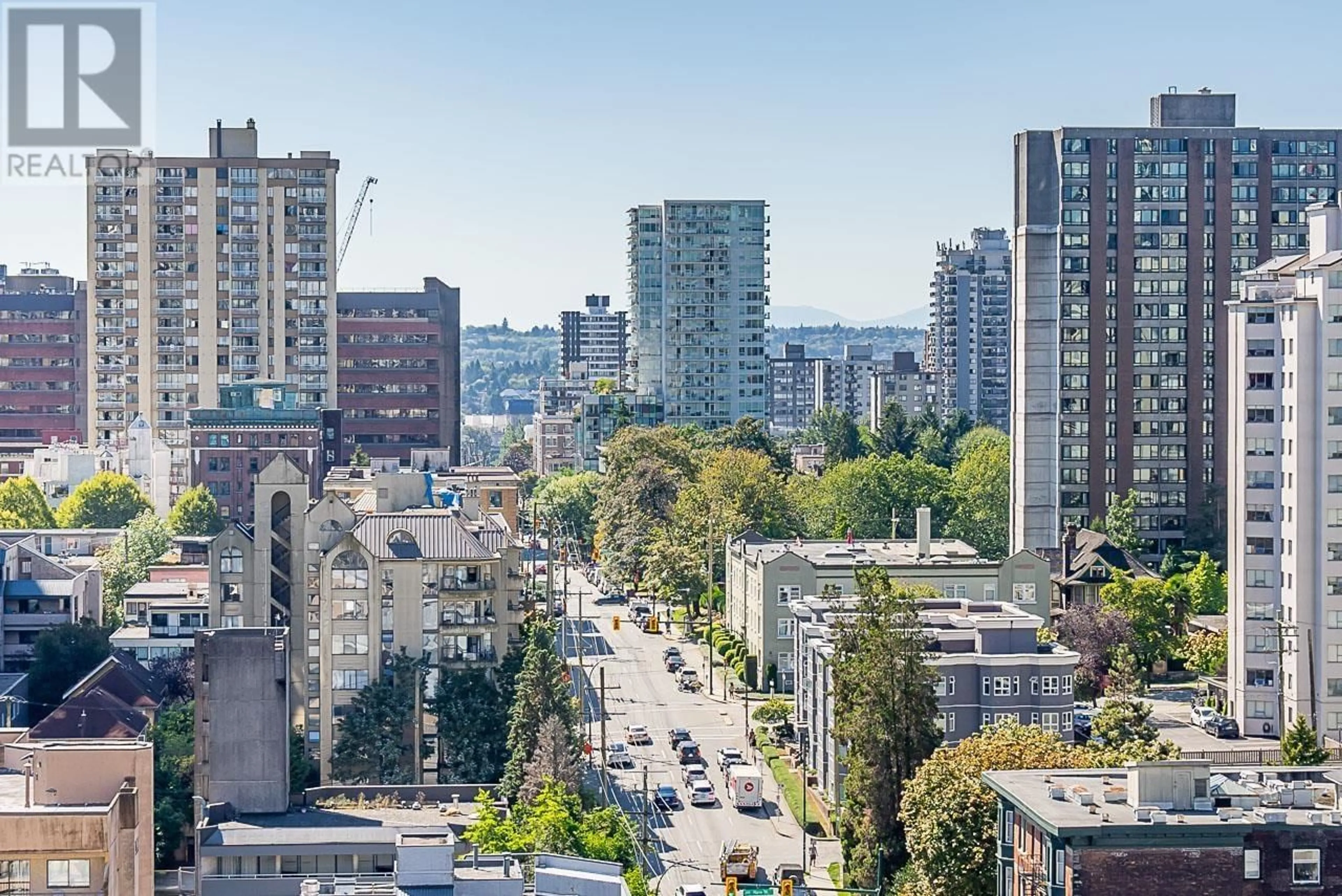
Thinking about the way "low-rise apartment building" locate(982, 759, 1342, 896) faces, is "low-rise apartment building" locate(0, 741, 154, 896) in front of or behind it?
in front
